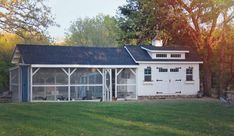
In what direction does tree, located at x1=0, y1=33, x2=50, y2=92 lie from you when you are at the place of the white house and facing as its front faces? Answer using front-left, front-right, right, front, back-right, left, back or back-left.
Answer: back-right

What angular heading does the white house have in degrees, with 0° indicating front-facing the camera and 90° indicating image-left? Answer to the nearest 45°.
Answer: approximately 0°

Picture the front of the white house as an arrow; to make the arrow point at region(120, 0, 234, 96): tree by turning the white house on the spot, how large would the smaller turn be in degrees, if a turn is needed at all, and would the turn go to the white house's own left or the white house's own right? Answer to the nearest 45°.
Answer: approximately 135° to the white house's own left
